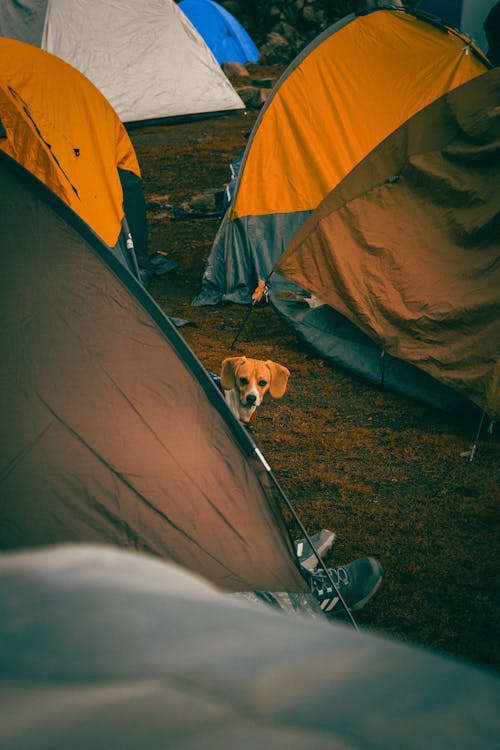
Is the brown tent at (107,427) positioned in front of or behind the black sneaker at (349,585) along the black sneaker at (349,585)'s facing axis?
behind

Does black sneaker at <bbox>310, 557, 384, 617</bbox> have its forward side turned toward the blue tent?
no

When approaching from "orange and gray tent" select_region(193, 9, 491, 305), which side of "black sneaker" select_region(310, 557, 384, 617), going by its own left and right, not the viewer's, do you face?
left

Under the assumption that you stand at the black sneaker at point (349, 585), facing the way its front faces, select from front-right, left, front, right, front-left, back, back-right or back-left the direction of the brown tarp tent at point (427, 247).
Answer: left

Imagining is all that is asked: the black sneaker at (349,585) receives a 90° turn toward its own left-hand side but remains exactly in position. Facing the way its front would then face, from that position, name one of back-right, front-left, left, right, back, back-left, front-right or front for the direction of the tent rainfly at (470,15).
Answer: front

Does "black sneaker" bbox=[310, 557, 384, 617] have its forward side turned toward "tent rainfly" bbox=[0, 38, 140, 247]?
no

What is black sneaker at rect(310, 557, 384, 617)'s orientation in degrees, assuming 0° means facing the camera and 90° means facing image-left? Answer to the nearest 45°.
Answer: approximately 270°
